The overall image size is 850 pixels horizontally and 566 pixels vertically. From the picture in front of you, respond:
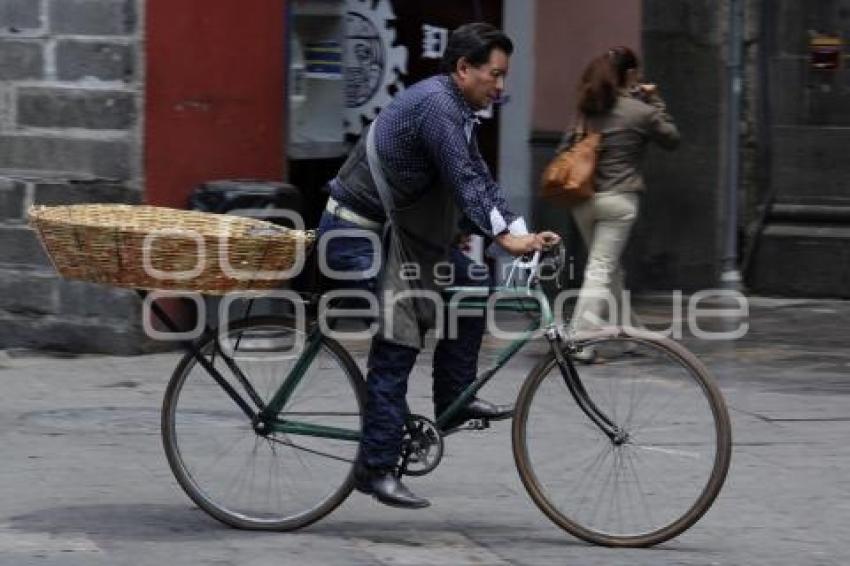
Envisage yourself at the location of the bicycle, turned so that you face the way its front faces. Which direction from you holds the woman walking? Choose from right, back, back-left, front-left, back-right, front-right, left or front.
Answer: left

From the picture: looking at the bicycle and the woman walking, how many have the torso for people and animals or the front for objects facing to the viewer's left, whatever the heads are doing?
0

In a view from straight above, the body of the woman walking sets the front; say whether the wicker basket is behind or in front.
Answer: behind

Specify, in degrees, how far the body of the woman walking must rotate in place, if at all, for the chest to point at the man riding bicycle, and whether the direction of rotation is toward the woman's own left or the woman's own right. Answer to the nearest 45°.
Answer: approximately 135° to the woman's own right

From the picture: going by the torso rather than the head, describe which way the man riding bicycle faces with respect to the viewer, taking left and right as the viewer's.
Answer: facing to the right of the viewer

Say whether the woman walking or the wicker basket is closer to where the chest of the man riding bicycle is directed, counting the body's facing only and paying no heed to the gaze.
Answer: the woman walking

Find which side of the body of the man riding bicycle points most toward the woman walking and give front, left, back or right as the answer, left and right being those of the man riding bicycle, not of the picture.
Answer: left

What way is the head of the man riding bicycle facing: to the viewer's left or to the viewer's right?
to the viewer's right

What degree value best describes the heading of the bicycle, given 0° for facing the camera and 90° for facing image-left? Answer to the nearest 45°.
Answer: approximately 270°

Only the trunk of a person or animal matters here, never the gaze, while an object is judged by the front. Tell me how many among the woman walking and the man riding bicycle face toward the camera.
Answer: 0

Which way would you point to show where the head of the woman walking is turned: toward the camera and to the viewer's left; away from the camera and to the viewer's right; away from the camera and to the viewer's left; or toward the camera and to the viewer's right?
away from the camera and to the viewer's right

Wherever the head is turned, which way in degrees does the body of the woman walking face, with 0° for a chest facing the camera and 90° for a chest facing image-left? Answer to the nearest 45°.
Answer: approximately 225°
